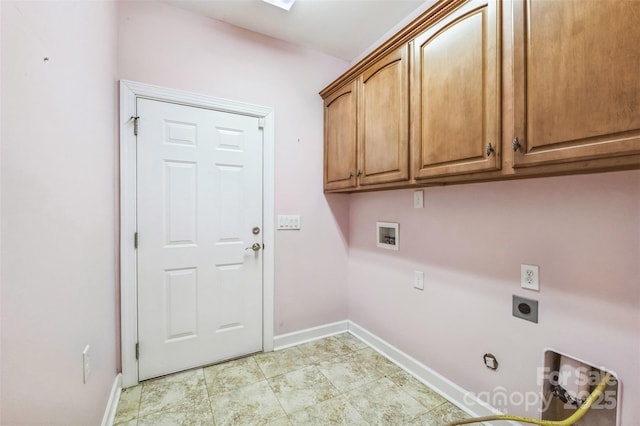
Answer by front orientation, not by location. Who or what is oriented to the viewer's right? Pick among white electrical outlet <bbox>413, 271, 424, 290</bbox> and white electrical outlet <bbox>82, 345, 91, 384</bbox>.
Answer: white electrical outlet <bbox>82, 345, 91, 384</bbox>

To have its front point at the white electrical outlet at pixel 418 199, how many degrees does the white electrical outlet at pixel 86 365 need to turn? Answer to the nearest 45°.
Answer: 0° — it already faces it

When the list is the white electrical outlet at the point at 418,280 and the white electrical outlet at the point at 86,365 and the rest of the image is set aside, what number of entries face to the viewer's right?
1

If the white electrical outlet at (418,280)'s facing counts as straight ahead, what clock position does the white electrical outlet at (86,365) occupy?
the white electrical outlet at (86,365) is roughly at 12 o'clock from the white electrical outlet at (418,280).

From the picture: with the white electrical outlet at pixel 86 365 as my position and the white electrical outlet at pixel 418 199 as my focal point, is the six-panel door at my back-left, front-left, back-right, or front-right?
front-left

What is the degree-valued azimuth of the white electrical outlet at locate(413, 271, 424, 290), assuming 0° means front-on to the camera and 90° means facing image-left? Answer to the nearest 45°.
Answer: approximately 45°

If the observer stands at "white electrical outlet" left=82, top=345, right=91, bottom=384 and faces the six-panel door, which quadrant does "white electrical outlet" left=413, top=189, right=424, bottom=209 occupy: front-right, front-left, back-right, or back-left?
front-right

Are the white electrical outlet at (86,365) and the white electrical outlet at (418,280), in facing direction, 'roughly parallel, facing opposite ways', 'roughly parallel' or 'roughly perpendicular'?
roughly parallel, facing opposite ways

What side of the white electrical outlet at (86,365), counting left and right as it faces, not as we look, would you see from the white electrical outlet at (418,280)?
front

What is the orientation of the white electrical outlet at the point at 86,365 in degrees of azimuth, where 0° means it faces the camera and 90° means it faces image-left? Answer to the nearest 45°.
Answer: approximately 270°

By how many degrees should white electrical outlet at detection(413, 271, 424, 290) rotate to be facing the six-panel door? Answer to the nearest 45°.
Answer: approximately 45° to its right

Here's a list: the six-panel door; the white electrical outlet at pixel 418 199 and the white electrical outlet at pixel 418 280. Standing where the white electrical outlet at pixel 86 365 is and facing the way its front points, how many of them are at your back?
0
